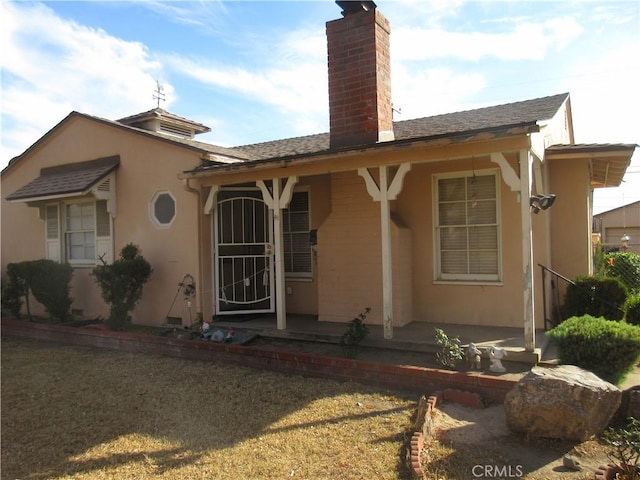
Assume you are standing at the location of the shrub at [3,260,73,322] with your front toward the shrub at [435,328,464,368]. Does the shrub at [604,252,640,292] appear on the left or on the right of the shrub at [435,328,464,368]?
left

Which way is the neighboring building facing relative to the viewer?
toward the camera

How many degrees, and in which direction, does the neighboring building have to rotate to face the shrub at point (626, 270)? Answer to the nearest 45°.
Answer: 0° — it already faces it

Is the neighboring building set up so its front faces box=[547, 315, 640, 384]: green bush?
yes

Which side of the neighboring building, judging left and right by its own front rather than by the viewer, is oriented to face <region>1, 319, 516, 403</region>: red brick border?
front

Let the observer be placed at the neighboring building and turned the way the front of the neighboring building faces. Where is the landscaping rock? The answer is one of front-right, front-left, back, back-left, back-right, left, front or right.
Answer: front

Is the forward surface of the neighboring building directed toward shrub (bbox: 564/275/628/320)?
yes

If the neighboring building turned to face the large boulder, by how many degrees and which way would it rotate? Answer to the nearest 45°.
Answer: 0° — it already faces it

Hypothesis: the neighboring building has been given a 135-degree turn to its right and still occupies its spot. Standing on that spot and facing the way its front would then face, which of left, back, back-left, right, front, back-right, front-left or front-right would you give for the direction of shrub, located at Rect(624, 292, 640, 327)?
back-left

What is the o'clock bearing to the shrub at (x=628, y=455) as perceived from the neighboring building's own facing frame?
The shrub is roughly at 12 o'clock from the neighboring building.
